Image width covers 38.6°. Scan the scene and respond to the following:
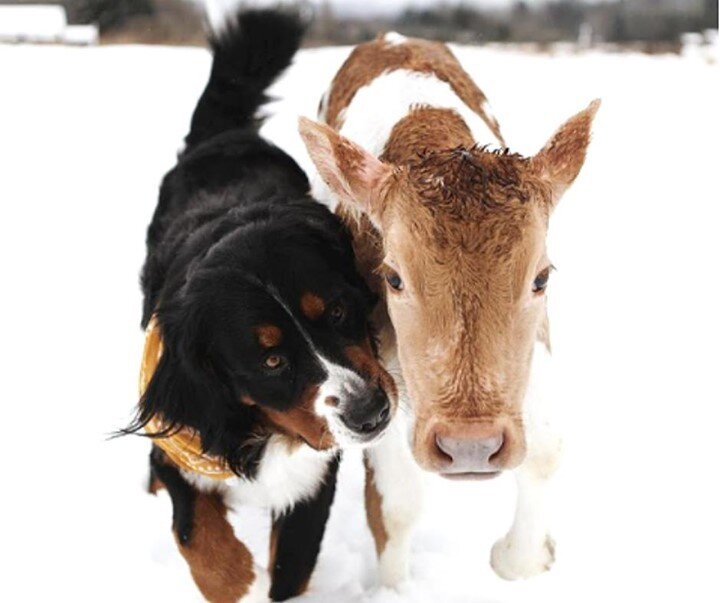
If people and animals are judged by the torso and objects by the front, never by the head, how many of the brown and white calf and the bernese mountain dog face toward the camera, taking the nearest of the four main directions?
2

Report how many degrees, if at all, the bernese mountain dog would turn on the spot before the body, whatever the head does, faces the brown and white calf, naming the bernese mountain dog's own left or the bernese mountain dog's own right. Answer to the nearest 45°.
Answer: approximately 45° to the bernese mountain dog's own left

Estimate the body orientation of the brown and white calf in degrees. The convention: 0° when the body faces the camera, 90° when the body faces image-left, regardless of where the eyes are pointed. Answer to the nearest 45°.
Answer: approximately 0°

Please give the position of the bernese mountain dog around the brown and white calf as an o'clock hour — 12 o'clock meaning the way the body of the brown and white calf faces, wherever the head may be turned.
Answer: The bernese mountain dog is roughly at 4 o'clock from the brown and white calf.
